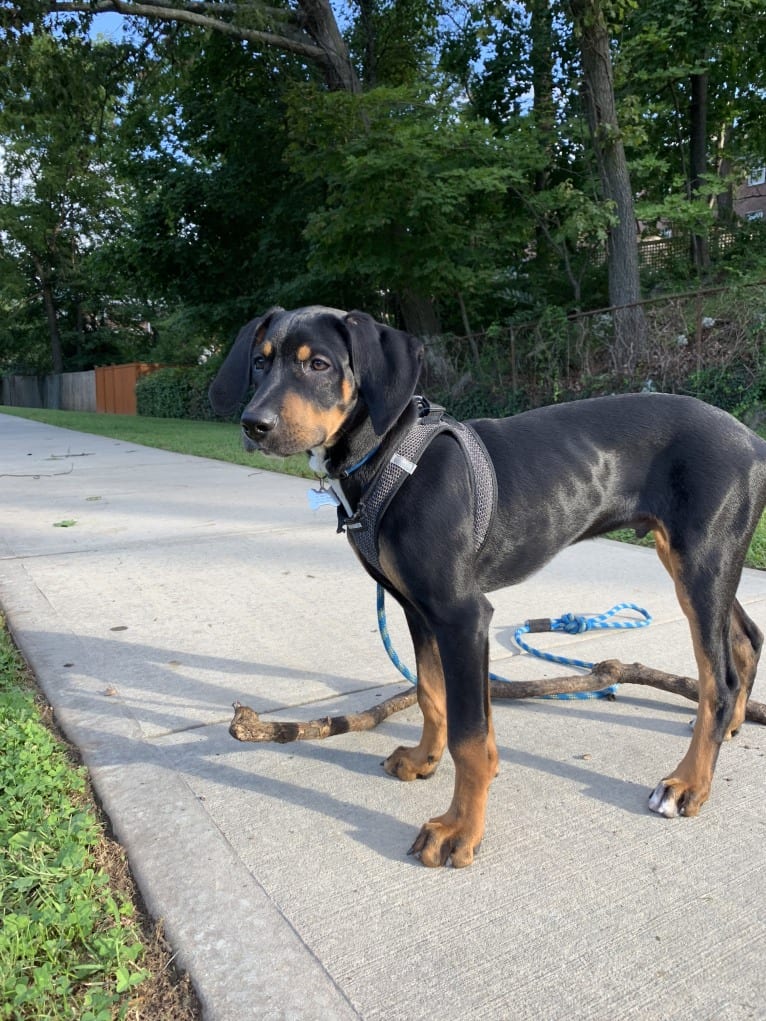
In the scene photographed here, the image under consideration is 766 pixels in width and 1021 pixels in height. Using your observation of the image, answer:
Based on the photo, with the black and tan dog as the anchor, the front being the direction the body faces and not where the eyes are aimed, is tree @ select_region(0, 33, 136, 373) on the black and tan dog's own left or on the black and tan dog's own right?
on the black and tan dog's own right

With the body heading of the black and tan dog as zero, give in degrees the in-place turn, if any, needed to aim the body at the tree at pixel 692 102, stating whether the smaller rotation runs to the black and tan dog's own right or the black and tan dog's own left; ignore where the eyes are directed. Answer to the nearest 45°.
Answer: approximately 135° to the black and tan dog's own right

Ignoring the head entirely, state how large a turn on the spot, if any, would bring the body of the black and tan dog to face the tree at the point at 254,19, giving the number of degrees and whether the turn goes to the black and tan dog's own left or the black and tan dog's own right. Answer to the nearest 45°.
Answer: approximately 135° to the black and tan dog's own right

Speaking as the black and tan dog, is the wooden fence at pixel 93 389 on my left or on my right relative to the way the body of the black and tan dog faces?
on my right

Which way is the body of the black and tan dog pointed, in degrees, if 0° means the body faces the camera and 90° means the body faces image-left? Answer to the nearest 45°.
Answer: approximately 45°
